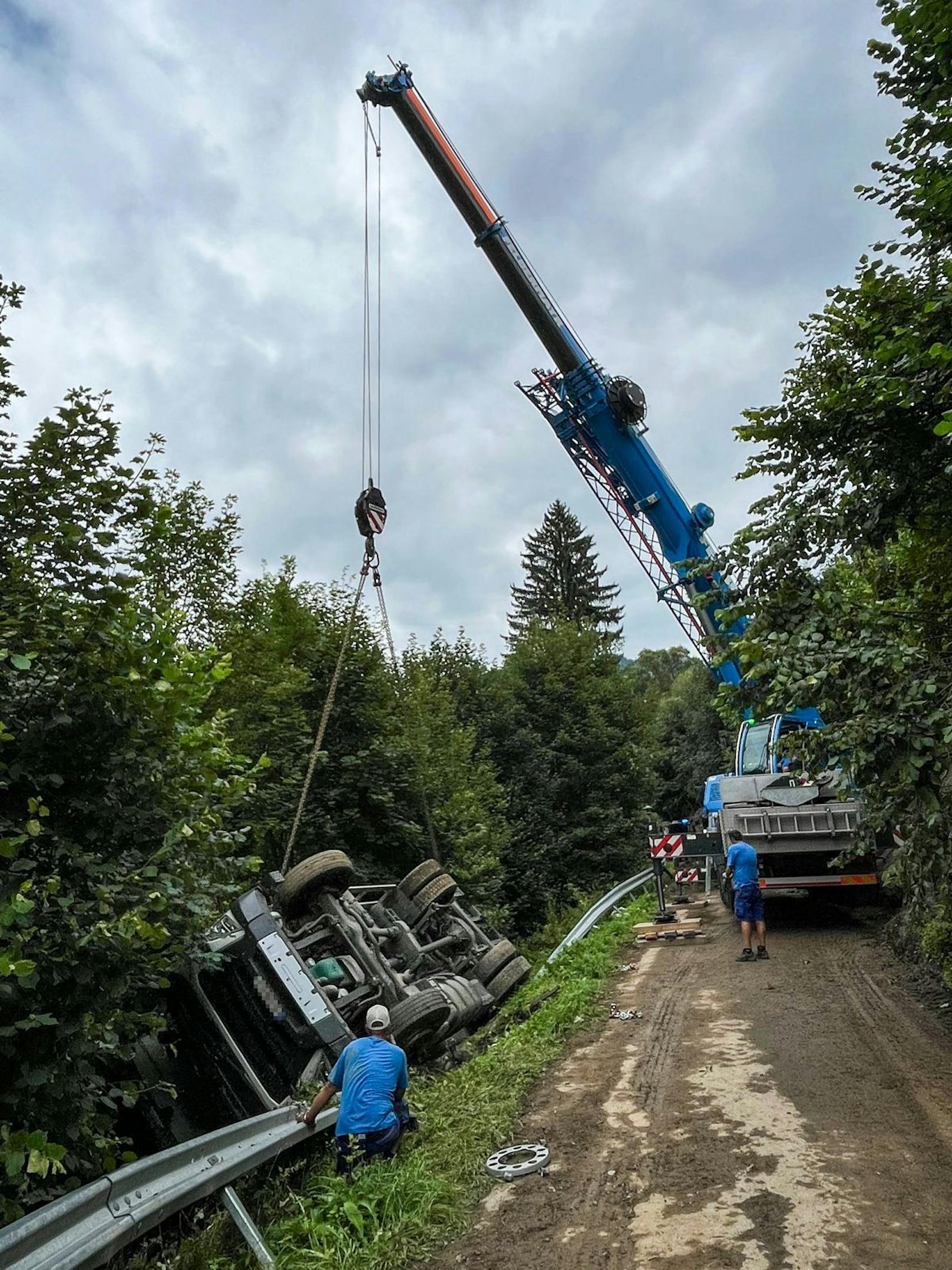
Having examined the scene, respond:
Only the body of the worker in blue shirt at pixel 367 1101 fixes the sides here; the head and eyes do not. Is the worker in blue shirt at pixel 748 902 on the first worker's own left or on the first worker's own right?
on the first worker's own right

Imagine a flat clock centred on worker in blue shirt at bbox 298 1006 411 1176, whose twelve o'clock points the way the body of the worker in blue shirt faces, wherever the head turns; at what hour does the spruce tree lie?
The spruce tree is roughly at 1 o'clock from the worker in blue shirt.

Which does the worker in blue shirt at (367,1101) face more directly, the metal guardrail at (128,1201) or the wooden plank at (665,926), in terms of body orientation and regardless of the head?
the wooden plank

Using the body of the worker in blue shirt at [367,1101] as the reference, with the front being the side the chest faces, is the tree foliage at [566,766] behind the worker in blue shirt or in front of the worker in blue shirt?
in front

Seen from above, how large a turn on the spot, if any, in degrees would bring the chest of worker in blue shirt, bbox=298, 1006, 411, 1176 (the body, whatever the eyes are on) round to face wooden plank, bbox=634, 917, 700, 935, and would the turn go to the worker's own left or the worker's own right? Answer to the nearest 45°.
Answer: approximately 45° to the worker's own right

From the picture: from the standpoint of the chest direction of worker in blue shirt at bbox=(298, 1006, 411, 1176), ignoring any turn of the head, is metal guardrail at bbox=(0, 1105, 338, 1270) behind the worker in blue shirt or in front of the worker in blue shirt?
behind

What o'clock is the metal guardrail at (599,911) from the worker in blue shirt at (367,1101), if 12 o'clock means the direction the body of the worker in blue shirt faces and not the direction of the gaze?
The metal guardrail is roughly at 1 o'clock from the worker in blue shirt.

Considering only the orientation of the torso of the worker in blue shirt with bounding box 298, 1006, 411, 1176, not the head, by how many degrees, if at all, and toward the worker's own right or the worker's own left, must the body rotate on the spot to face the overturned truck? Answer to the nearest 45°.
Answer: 0° — they already face it

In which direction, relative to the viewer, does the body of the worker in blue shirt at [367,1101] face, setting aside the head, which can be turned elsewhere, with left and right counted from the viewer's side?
facing away from the viewer

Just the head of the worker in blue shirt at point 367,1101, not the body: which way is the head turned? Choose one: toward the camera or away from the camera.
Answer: away from the camera

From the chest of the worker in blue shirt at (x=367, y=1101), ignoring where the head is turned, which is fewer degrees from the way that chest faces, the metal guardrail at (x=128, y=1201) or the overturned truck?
the overturned truck
